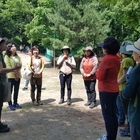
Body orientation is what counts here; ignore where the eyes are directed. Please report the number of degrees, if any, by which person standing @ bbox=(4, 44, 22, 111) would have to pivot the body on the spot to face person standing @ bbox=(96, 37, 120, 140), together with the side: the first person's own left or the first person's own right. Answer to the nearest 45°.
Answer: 0° — they already face them

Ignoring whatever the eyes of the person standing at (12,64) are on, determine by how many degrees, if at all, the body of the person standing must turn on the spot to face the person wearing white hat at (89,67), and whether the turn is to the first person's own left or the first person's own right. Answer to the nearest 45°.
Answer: approximately 45° to the first person's own left

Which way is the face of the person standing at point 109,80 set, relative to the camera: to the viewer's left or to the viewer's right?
to the viewer's left

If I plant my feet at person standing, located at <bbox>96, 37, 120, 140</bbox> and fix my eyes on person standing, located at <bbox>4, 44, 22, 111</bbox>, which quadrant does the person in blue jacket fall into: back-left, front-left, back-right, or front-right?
back-left

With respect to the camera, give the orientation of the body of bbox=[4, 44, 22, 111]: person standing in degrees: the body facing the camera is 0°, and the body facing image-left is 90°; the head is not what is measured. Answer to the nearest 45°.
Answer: approximately 315°

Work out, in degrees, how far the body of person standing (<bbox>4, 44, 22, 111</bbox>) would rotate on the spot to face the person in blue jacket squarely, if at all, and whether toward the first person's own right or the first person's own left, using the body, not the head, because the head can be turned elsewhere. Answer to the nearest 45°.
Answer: approximately 45° to the first person's own right
